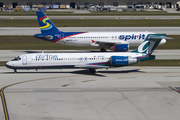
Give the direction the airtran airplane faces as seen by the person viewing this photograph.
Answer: facing to the left of the viewer
